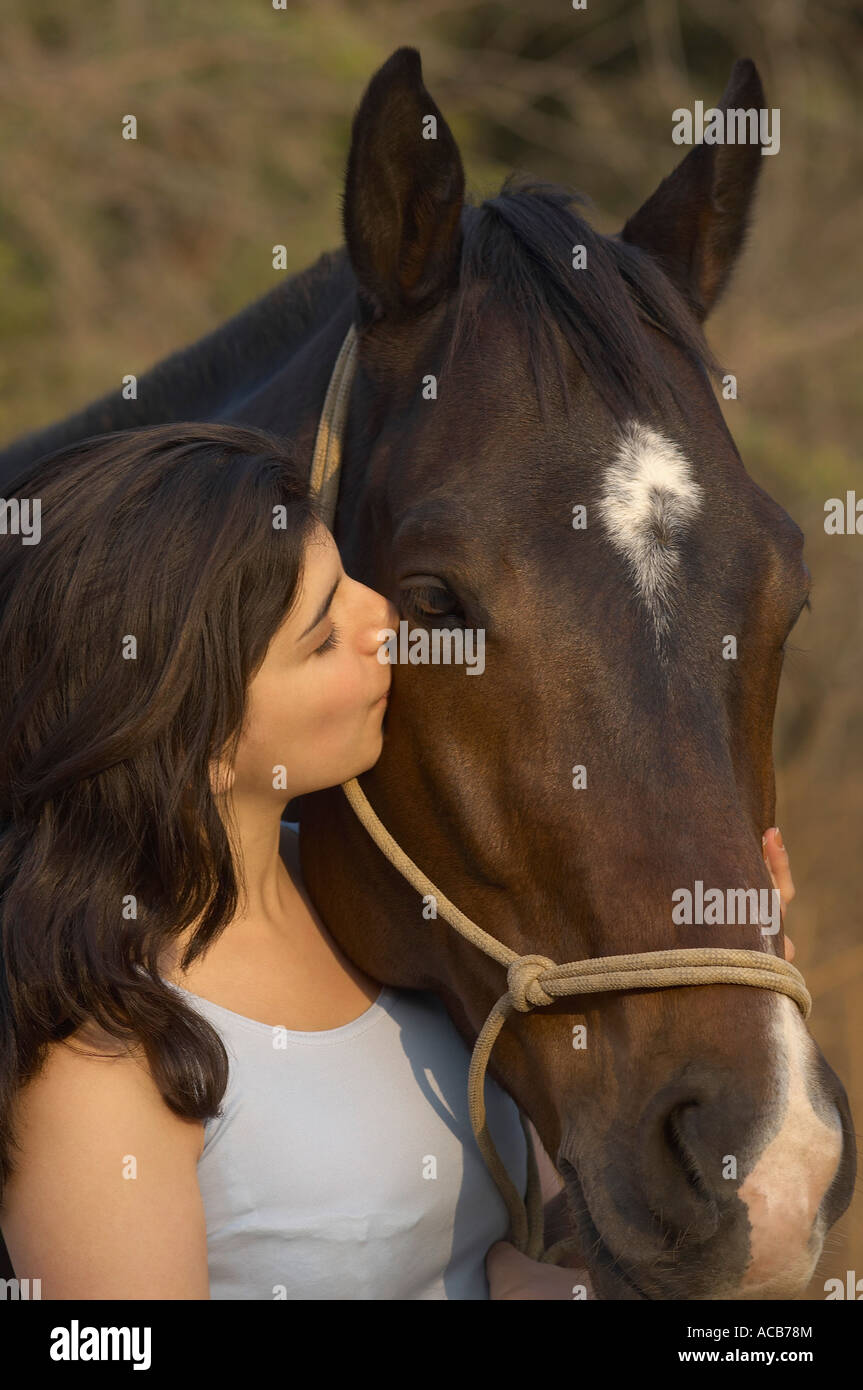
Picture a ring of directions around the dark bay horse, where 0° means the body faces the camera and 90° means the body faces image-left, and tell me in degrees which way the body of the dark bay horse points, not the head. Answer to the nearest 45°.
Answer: approximately 315°

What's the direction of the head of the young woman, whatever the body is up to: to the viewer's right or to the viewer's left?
to the viewer's right

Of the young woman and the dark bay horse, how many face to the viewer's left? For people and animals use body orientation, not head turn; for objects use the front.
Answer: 0

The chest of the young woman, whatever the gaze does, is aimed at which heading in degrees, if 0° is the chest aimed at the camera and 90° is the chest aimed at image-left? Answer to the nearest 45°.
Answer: approximately 315°
